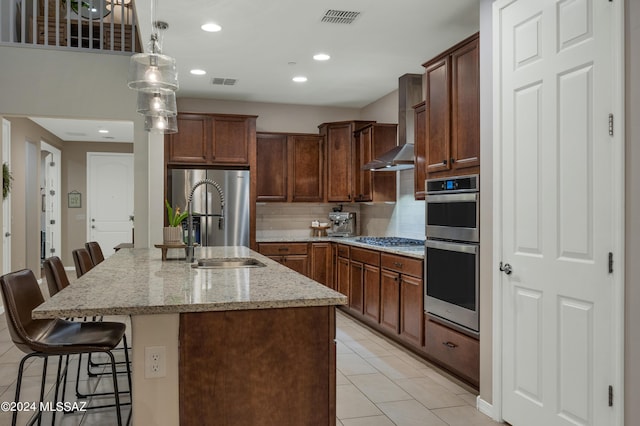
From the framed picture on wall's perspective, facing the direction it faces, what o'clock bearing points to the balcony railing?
The balcony railing is roughly at 12 o'clock from the framed picture on wall.

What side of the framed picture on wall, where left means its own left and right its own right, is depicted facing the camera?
front

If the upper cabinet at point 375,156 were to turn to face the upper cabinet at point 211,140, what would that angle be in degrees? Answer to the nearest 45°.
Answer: approximately 45° to its right

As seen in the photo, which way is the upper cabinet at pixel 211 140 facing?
toward the camera

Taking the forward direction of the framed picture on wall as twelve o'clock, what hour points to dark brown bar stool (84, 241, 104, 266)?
The dark brown bar stool is roughly at 12 o'clock from the framed picture on wall.

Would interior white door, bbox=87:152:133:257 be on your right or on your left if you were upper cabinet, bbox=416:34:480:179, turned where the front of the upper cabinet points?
on your right

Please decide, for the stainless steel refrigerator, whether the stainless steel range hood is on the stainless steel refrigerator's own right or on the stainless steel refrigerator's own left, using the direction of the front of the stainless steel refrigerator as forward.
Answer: on the stainless steel refrigerator's own left

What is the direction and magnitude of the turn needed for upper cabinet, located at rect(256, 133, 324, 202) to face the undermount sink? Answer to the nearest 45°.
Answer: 0° — it already faces it

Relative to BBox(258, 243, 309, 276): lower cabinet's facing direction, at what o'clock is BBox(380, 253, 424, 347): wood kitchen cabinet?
The wood kitchen cabinet is roughly at 11 o'clock from the lower cabinet.

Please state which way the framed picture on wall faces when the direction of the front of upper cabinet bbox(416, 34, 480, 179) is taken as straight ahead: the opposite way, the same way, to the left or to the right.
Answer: to the left

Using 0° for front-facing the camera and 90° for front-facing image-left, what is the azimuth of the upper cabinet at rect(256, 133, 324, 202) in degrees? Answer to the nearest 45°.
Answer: approximately 0°

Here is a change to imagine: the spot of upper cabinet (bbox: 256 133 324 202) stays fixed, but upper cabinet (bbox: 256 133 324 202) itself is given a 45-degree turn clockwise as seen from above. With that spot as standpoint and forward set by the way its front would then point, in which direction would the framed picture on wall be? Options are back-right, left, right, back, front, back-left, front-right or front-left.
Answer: right

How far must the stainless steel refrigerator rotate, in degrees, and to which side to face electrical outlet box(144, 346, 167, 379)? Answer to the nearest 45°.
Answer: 0° — it already faces it

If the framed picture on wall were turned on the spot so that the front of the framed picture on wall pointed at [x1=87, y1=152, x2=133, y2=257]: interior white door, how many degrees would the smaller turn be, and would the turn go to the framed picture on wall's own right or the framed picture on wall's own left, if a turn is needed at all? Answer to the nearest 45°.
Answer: approximately 90° to the framed picture on wall's own left

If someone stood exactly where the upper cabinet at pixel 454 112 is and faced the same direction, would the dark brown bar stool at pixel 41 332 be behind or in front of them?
in front
